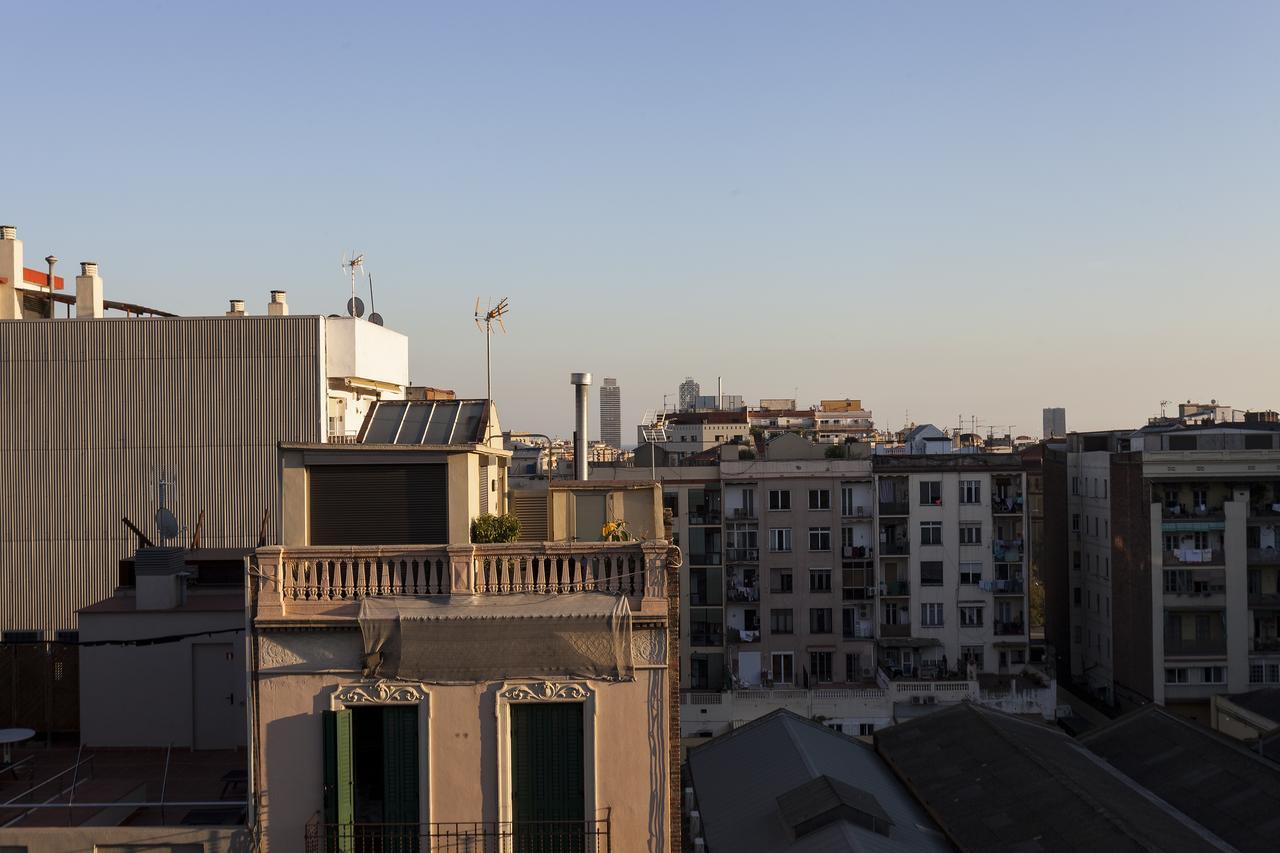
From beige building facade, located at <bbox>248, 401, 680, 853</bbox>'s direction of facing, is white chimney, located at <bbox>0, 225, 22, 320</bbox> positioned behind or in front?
behind

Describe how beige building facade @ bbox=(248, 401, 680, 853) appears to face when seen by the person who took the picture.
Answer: facing the viewer

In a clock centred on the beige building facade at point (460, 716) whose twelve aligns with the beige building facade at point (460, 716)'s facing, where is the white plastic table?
The white plastic table is roughly at 4 o'clock from the beige building facade.

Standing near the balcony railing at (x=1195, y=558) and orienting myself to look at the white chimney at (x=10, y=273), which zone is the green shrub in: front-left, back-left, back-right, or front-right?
front-left

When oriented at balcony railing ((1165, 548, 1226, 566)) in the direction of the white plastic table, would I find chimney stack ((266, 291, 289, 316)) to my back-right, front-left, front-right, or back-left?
front-right

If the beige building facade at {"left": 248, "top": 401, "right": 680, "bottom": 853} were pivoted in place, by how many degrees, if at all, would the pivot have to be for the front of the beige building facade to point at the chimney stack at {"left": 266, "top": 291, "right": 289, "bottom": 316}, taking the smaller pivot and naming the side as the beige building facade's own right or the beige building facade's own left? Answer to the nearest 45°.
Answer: approximately 180°

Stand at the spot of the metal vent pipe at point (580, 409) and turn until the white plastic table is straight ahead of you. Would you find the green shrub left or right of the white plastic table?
left

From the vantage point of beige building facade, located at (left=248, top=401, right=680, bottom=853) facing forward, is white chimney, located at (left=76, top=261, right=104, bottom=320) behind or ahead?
behind

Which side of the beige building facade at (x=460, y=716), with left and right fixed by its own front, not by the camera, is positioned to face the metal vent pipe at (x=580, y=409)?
back

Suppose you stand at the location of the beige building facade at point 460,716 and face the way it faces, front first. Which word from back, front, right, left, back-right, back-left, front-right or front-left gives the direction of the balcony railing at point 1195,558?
back-left
